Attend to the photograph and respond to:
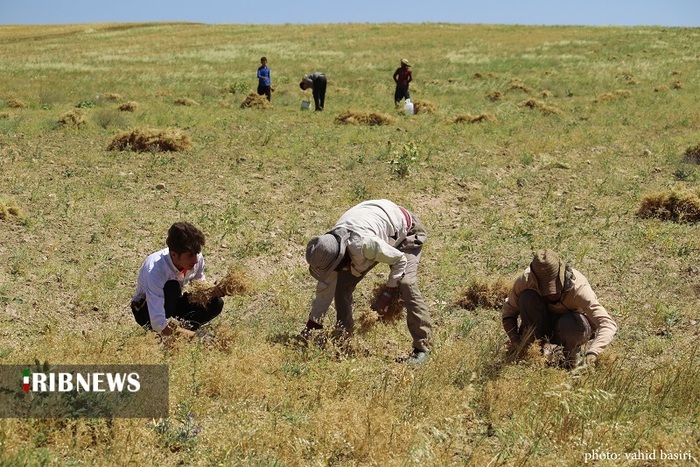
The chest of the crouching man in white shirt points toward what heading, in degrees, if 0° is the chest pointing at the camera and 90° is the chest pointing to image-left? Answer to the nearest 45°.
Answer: approximately 315°

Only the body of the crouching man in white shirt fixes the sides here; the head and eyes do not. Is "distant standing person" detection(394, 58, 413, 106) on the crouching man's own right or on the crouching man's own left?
on the crouching man's own left

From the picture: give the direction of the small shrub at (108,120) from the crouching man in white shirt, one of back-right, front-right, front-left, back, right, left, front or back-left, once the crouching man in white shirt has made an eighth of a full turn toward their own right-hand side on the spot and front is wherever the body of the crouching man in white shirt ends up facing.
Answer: back

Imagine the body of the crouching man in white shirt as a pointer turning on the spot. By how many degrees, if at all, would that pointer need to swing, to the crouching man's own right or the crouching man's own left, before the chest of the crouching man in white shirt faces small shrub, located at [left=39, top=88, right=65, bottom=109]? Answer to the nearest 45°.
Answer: approximately 135° to the crouching man's own left

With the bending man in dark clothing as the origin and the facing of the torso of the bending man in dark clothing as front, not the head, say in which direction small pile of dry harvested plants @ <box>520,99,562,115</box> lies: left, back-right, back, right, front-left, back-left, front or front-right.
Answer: back

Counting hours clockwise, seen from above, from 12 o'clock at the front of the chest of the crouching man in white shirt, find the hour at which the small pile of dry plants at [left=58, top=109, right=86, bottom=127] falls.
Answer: The small pile of dry plants is roughly at 7 o'clock from the crouching man in white shirt.

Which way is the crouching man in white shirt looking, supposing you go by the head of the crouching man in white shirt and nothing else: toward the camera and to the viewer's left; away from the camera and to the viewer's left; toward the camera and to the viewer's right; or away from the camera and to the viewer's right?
toward the camera and to the viewer's right
